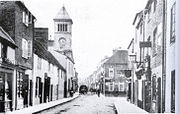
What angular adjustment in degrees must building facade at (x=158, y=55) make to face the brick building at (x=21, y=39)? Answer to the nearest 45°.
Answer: approximately 45° to its right

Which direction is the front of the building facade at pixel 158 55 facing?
to the viewer's left
